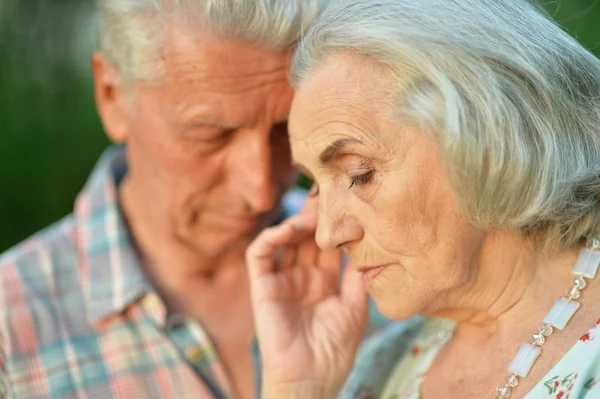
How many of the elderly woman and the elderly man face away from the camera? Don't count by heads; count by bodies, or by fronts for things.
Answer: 0

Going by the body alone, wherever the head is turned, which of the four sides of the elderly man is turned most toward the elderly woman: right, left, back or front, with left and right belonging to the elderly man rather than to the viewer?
front

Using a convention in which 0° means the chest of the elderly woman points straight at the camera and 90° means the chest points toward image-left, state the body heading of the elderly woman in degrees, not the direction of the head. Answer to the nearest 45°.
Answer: approximately 45°

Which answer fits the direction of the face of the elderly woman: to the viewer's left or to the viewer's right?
to the viewer's left

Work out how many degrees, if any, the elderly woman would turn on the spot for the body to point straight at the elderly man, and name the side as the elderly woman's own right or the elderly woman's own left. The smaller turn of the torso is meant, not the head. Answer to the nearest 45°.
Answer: approximately 90° to the elderly woman's own right

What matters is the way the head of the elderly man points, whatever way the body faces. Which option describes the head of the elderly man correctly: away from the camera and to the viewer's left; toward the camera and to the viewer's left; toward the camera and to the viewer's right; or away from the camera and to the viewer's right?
toward the camera and to the viewer's right

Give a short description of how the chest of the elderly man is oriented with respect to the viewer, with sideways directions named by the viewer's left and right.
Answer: facing the viewer and to the right of the viewer
